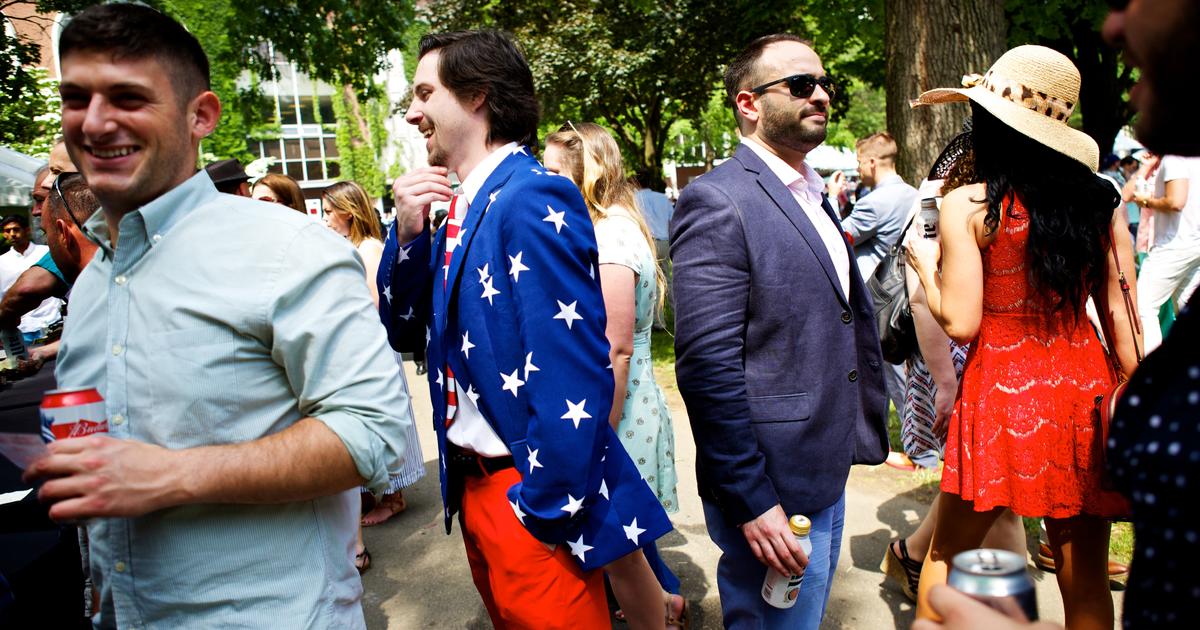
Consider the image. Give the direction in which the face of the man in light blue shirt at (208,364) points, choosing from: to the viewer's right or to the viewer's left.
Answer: to the viewer's left

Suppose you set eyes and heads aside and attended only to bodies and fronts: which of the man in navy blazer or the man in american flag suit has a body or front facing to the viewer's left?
the man in american flag suit

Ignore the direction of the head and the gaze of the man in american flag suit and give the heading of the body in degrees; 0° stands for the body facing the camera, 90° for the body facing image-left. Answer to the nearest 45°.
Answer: approximately 90°

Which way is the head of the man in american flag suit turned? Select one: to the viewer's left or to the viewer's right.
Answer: to the viewer's left

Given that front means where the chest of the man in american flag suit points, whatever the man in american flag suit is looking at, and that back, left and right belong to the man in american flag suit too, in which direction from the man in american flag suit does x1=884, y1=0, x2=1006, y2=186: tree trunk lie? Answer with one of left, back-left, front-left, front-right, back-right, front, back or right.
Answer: back-right

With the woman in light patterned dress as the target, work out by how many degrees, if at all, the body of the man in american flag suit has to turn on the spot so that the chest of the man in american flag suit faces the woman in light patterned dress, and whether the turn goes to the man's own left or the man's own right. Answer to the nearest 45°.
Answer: approximately 90° to the man's own right

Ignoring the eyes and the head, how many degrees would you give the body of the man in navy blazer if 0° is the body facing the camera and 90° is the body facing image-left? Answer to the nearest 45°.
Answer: approximately 315°

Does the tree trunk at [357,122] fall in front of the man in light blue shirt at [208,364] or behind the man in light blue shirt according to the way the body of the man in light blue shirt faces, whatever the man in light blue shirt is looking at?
behind

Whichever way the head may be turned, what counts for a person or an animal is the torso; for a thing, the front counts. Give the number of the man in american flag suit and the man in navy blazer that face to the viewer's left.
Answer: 1
